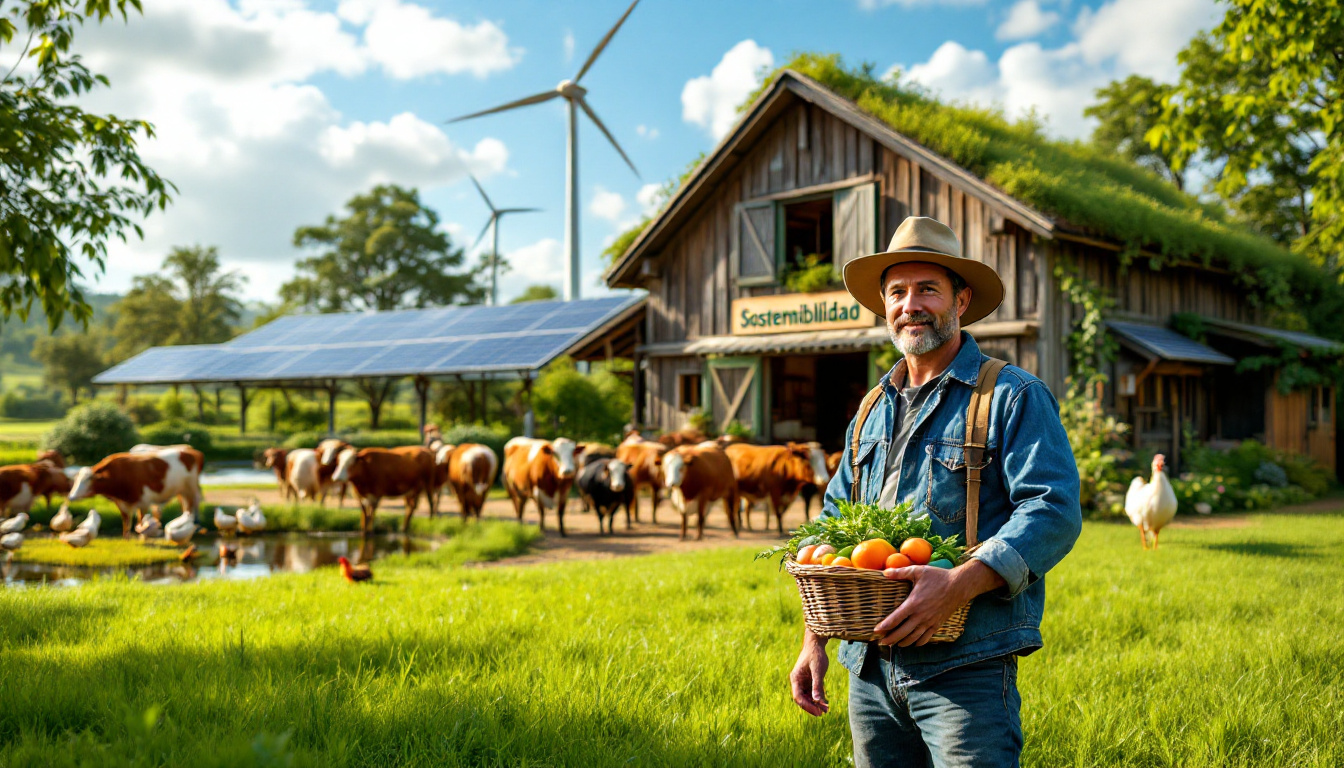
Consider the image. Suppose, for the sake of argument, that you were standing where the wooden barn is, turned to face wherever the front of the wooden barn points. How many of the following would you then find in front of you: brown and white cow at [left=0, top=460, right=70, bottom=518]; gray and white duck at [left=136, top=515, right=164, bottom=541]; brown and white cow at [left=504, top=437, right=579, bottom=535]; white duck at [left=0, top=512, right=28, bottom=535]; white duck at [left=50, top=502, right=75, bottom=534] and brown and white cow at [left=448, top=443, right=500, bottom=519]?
6

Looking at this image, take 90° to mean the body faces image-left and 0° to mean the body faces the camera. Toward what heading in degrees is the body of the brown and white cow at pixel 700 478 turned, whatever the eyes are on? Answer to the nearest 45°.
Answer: approximately 45°

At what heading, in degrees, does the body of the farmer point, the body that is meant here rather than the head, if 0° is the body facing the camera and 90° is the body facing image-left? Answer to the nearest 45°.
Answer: approximately 45°

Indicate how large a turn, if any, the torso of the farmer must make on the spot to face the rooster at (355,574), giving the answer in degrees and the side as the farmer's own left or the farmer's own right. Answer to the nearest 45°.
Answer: approximately 90° to the farmer's own right

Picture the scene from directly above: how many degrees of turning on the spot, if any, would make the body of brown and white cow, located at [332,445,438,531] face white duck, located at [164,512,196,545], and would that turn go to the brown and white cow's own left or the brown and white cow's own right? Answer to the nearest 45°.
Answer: approximately 45° to the brown and white cow's own left

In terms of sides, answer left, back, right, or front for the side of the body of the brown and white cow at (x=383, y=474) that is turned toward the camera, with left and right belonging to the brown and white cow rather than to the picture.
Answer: left
